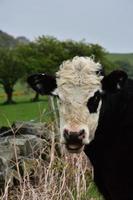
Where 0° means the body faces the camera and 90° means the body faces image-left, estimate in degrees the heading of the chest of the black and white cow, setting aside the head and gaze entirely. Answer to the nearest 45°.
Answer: approximately 45°
